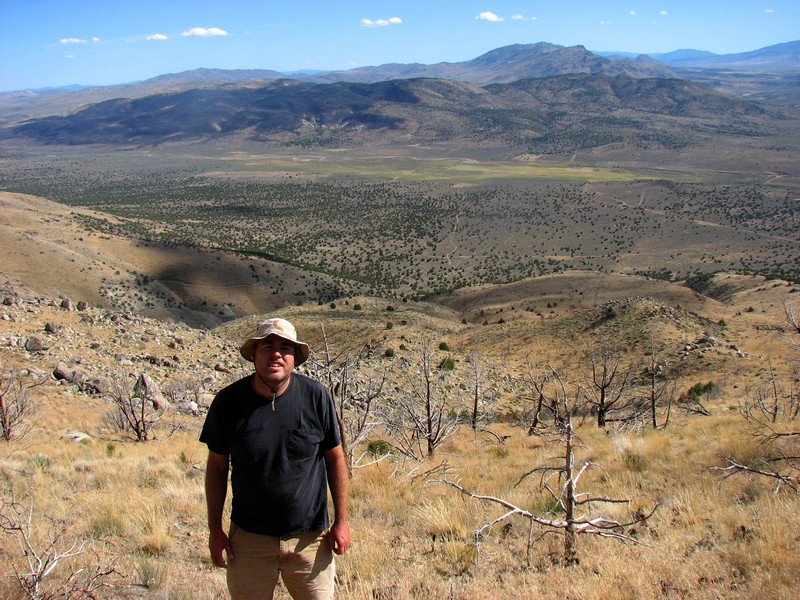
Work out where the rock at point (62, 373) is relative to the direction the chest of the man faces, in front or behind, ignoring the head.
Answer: behind

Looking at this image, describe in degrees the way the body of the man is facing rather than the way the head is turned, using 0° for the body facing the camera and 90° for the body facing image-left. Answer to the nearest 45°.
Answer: approximately 0°

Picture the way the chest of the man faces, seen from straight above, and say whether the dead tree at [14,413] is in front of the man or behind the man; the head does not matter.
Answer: behind

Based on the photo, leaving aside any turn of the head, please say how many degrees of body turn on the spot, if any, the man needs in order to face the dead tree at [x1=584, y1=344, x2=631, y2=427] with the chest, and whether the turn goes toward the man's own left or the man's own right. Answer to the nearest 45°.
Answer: approximately 135° to the man's own left
